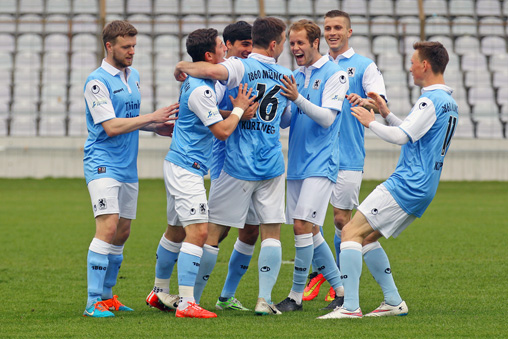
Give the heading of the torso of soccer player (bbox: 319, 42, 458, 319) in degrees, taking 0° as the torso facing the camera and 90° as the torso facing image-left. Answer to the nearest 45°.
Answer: approximately 90°

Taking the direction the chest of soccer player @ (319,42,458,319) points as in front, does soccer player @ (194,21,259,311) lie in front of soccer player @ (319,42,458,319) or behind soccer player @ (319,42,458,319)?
in front

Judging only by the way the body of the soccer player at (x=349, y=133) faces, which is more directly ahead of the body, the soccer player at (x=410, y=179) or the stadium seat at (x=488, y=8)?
the soccer player

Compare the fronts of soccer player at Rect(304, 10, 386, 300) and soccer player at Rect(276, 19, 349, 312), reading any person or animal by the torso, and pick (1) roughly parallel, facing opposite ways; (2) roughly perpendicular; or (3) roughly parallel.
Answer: roughly parallel

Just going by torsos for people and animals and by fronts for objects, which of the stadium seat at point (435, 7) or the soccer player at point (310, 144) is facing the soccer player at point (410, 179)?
the stadium seat

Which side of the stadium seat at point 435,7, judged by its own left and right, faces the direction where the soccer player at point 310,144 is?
front

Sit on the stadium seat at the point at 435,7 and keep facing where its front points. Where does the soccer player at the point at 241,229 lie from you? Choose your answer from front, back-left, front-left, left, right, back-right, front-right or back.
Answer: front

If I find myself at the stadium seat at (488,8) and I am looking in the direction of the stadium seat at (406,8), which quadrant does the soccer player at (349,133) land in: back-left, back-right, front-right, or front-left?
front-left

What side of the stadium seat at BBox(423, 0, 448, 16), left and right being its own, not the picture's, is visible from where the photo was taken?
front

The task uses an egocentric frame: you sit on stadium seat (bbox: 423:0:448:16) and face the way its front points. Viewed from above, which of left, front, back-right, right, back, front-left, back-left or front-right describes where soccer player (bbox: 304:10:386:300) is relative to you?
front

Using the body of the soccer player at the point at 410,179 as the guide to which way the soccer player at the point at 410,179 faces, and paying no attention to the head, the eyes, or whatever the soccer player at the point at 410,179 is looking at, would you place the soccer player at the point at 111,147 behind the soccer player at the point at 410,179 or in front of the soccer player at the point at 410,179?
in front

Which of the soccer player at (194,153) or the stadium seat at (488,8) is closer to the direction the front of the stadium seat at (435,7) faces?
the soccer player

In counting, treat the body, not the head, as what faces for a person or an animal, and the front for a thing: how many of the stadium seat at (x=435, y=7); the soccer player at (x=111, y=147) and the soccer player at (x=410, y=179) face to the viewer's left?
1

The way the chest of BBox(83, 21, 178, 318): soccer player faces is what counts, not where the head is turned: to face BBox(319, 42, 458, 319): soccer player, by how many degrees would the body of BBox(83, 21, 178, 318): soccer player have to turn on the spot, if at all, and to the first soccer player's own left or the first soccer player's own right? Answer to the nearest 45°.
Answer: approximately 45° to the first soccer player's own left

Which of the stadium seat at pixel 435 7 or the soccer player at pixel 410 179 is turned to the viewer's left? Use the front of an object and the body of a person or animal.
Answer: the soccer player

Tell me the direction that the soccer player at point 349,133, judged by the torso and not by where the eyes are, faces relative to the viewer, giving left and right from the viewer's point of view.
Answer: facing the viewer and to the left of the viewer
